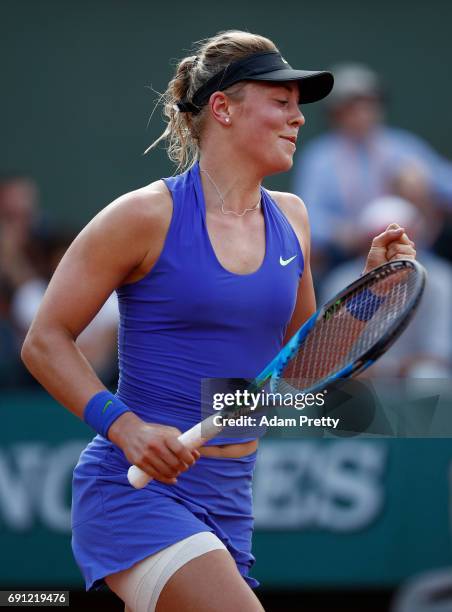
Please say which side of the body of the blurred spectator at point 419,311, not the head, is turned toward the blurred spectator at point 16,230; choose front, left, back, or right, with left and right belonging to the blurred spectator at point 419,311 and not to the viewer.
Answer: right

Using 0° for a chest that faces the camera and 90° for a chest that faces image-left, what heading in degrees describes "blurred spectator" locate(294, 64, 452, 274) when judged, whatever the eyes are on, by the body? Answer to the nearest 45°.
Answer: approximately 0°

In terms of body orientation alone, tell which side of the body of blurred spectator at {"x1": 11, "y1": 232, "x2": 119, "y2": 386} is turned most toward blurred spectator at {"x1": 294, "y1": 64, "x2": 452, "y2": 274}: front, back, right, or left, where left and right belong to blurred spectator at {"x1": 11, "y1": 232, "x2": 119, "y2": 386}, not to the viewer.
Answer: left

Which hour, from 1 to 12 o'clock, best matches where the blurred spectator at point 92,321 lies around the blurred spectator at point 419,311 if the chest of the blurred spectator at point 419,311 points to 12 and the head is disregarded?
the blurred spectator at point 92,321 is roughly at 3 o'clock from the blurred spectator at point 419,311.

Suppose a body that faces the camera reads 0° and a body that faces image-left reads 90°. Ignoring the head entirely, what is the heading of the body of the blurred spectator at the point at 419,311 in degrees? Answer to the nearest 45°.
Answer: approximately 0°

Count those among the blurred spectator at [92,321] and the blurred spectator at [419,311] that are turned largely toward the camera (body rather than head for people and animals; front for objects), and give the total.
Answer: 2

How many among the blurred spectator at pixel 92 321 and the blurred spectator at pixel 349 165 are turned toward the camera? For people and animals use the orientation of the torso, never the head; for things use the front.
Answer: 2
